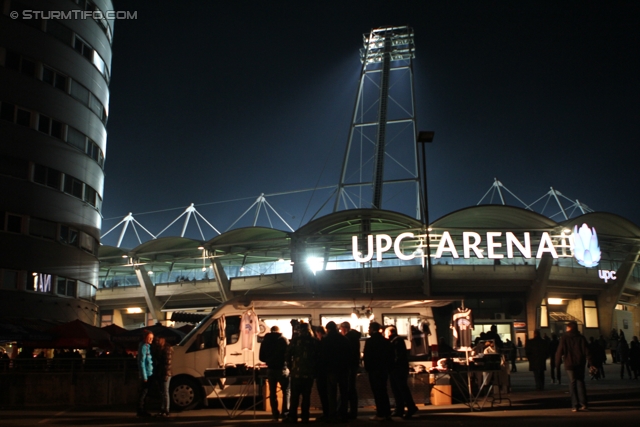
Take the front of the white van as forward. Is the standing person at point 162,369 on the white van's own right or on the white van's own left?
on the white van's own left

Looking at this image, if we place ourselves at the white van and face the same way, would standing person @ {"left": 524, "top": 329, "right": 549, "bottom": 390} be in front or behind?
behind

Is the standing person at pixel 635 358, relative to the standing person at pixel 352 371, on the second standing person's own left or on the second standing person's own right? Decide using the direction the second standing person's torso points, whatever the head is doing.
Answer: on the second standing person's own right

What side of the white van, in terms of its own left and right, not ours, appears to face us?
left

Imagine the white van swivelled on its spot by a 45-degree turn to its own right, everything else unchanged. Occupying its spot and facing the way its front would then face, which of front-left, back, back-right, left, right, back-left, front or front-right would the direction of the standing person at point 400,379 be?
back
